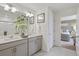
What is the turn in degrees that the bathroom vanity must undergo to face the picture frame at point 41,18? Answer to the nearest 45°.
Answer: approximately 90° to its left

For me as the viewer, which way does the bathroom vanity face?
facing the viewer and to the right of the viewer

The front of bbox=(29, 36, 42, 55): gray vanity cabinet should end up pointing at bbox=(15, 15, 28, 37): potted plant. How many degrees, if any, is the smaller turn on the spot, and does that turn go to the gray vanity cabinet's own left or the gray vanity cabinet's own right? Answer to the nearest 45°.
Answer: approximately 90° to the gray vanity cabinet's own right
